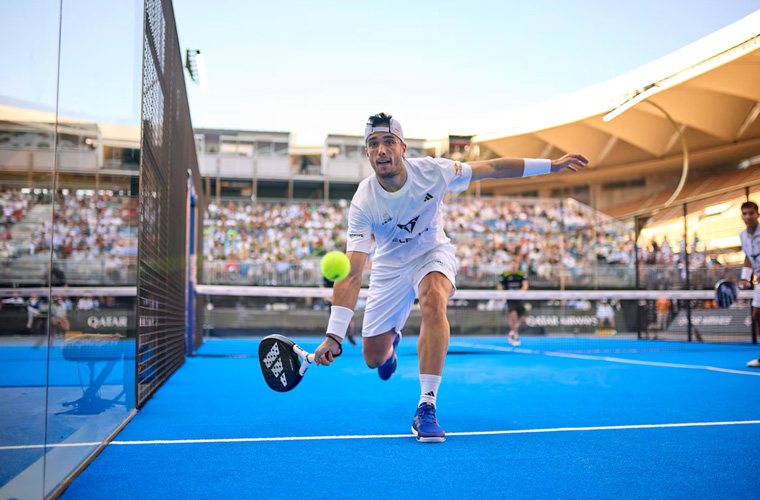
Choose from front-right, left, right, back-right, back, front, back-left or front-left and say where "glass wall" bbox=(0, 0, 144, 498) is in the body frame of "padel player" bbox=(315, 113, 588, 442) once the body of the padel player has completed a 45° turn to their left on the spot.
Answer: right

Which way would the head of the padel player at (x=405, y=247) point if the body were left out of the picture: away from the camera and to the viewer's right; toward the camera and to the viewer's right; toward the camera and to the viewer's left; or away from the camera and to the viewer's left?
toward the camera and to the viewer's left

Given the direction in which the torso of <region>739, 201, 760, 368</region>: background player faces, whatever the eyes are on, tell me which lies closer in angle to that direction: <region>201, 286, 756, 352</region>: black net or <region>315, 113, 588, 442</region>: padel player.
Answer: the padel player

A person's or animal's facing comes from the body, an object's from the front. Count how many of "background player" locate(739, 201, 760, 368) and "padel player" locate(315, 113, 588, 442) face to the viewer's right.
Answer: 0

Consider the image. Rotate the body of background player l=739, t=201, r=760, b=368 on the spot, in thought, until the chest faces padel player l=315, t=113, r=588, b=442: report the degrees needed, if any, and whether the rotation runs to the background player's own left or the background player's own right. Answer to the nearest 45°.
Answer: approximately 45° to the background player's own left

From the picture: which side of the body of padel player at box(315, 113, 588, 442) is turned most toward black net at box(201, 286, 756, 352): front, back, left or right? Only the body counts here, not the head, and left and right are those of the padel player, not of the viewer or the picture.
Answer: back

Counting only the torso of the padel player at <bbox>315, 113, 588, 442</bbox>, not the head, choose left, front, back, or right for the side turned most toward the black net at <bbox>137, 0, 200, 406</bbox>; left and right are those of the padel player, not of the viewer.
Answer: right

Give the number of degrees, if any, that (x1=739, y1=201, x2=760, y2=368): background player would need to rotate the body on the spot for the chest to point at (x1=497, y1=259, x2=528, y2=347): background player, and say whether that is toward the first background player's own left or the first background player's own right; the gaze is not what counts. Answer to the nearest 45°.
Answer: approximately 90° to the first background player's own right

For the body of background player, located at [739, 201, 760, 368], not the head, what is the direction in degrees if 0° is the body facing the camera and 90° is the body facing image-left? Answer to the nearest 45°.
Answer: approximately 45°

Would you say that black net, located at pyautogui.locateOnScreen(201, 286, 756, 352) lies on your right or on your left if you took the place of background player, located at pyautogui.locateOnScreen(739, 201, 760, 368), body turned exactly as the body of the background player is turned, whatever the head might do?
on your right

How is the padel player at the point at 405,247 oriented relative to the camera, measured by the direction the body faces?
toward the camera
